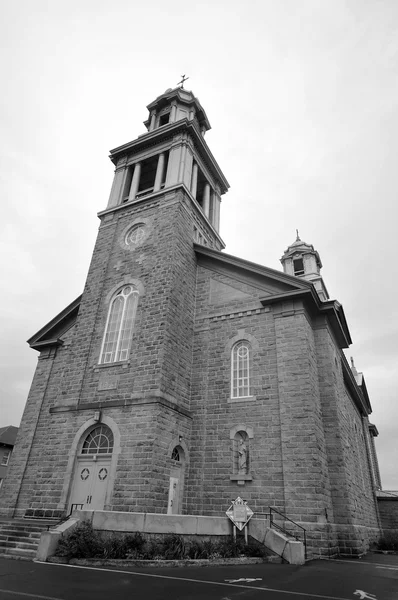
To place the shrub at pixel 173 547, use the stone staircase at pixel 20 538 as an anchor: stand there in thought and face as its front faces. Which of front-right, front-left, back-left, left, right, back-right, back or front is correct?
front-left

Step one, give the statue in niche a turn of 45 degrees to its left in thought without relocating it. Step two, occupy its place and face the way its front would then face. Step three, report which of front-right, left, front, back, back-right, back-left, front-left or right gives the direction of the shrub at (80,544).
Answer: front-right

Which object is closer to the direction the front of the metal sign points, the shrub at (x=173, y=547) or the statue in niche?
the shrub

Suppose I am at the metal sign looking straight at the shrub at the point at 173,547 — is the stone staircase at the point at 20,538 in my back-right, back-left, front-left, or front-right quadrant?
front-right

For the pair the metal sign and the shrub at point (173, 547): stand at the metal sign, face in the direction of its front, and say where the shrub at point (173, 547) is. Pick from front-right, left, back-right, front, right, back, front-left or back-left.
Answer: front-right

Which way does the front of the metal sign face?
toward the camera

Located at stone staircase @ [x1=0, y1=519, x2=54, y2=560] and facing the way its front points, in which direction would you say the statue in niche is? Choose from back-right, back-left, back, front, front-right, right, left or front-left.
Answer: left

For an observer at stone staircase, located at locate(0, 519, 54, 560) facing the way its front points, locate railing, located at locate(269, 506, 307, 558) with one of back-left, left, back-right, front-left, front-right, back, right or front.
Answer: left

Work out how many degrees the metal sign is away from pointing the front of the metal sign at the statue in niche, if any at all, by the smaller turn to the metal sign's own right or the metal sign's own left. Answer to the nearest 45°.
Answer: approximately 180°

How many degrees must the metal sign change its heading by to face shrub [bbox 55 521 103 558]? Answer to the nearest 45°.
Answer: approximately 45° to its right
